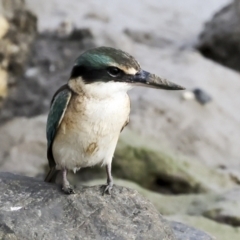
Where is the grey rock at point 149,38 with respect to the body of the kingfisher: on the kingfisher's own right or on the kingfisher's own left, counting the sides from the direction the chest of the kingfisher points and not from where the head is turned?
on the kingfisher's own left

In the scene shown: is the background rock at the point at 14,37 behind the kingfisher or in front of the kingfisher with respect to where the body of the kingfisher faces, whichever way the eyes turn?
behind

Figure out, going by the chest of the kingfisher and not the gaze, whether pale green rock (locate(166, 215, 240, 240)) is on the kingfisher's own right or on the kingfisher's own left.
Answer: on the kingfisher's own left

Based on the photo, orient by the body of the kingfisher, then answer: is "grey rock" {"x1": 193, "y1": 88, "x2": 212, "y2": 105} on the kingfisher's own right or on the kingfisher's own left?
on the kingfisher's own left

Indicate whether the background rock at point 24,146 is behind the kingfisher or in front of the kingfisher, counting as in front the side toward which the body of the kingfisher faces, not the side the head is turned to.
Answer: behind

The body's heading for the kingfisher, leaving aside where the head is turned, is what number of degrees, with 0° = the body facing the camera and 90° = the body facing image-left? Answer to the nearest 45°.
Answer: approximately 315°

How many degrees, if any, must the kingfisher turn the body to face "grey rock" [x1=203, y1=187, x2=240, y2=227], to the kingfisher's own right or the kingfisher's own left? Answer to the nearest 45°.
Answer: approximately 90° to the kingfisher's own left

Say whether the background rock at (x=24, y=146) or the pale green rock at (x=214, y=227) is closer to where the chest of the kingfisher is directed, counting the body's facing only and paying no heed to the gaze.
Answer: the pale green rock
